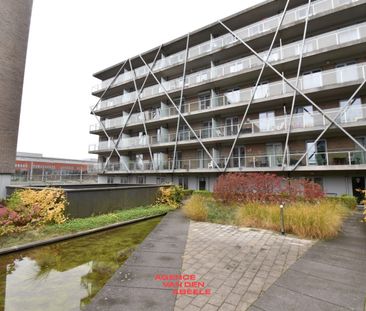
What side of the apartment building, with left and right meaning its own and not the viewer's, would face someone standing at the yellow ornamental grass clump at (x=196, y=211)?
front

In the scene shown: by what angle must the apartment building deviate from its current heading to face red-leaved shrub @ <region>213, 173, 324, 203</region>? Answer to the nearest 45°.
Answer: approximately 45° to its left

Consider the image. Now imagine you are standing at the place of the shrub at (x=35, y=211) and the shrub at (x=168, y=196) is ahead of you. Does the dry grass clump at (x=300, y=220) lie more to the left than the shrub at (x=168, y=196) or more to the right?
right

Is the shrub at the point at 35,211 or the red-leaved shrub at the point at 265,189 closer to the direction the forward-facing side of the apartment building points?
the shrub

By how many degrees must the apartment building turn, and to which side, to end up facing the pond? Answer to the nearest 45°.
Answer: approximately 45° to its left

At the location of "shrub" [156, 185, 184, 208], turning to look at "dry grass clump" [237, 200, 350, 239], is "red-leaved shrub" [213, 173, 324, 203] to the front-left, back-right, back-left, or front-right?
front-left

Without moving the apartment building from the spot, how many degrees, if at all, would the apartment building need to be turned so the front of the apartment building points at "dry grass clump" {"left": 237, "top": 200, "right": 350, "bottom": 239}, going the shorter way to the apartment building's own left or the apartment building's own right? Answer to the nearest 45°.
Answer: approximately 45° to the apartment building's own left

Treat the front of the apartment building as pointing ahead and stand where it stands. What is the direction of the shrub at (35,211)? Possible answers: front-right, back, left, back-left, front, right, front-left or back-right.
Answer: front

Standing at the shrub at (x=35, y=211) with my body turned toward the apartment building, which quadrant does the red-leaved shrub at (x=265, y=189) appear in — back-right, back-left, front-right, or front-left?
front-right

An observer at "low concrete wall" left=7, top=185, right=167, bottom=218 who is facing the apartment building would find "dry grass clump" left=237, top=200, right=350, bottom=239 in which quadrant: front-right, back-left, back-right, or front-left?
front-right

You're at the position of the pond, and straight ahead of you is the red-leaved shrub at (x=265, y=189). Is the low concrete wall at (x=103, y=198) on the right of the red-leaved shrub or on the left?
left

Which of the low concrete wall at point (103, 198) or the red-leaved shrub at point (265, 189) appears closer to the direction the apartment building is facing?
the low concrete wall

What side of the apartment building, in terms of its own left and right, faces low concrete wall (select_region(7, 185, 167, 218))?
front

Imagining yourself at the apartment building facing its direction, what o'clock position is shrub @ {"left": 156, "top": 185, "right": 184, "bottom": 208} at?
The shrub is roughly at 12 o'clock from the apartment building.

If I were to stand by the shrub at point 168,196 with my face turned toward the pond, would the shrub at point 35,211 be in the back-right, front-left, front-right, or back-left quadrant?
front-right
